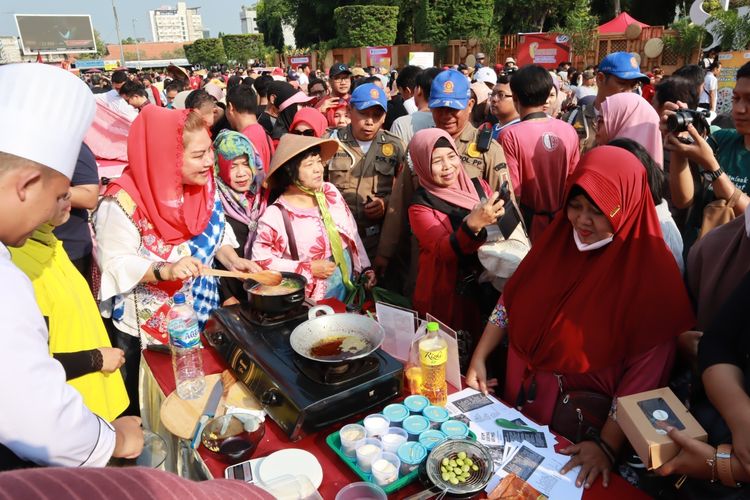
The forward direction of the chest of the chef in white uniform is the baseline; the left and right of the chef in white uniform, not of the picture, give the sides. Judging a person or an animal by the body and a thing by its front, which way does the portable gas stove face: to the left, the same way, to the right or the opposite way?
the opposite way

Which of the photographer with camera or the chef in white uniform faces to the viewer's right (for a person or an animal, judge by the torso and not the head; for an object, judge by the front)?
the chef in white uniform

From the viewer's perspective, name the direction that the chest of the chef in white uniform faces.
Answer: to the viewer's right

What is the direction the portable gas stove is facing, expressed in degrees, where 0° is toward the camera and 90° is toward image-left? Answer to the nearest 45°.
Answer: approximately 45°

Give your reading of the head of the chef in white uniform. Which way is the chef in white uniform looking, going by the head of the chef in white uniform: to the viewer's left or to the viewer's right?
to the viewer's right

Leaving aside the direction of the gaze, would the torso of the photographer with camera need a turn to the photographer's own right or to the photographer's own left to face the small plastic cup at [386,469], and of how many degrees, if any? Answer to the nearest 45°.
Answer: approximately 45° to the photographer's own left

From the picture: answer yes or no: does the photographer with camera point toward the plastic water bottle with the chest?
yes
